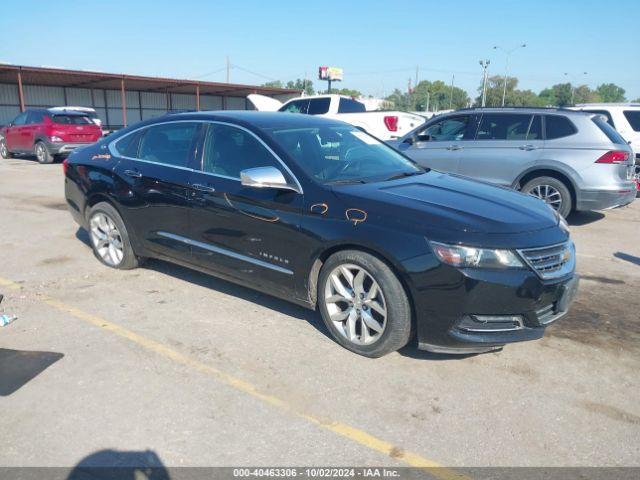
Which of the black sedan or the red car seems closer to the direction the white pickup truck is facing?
the red car

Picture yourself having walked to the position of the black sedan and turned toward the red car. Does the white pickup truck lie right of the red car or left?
right

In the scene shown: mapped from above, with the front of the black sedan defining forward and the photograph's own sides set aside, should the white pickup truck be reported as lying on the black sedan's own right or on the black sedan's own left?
on the black sedan's own left

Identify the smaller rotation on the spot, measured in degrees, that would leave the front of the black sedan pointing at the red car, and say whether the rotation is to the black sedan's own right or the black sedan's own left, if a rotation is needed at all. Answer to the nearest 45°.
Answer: approximately 180°

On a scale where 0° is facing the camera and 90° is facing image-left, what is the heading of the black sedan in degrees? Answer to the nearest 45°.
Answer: approximately 315°

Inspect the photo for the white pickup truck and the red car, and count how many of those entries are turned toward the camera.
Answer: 0

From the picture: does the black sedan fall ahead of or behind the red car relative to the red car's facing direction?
behind

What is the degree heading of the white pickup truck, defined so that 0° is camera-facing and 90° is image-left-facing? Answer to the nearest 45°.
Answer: approximately 135°

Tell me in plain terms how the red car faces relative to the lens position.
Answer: facing away from the viewer and to the left of the viewer

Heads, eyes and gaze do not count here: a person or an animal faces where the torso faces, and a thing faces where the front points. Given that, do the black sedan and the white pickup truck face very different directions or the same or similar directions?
very different directions

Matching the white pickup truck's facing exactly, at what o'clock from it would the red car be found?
The red car is roughly at 11 o'clock from the white pickup truck.

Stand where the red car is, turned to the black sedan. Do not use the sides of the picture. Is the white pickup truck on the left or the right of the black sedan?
left
